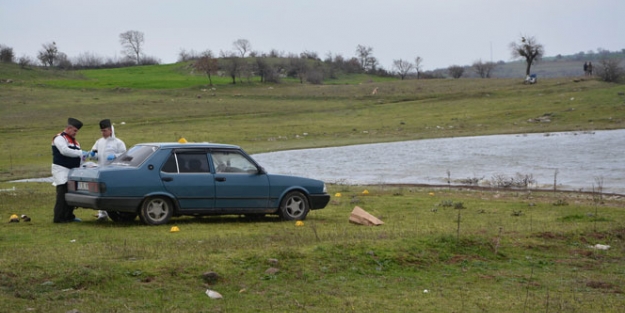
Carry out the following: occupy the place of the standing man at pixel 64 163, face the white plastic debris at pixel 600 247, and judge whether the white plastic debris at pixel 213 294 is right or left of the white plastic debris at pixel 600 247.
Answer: right

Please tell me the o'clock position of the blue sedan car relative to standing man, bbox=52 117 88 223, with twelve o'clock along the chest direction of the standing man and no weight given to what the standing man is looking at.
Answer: The blue sedan car is roughly at 1 o'clock from the standing man.

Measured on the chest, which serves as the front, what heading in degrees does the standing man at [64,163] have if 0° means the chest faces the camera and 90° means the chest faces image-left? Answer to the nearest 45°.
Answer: approximately 270°

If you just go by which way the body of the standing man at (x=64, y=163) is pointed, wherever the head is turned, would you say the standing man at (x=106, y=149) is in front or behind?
in front

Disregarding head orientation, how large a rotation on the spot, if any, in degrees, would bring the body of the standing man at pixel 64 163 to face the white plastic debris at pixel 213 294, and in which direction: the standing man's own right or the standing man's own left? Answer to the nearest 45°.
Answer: approximately 90° to the standing man's own right

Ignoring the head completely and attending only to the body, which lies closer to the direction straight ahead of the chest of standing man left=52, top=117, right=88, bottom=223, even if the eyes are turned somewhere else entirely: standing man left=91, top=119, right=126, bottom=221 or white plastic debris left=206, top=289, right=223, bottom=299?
the standing man

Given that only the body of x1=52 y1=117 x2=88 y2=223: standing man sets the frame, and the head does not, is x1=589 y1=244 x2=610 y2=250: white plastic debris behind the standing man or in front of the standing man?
in front
